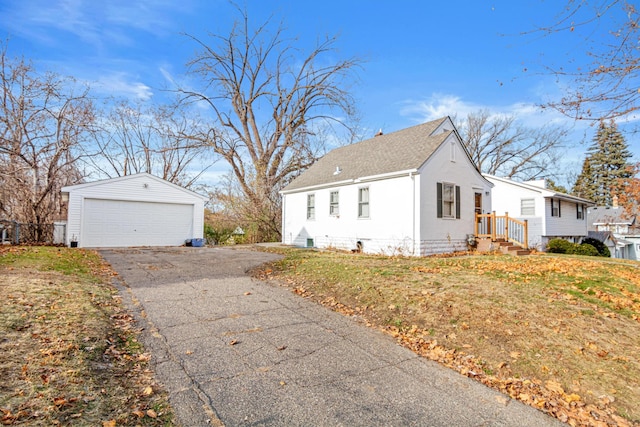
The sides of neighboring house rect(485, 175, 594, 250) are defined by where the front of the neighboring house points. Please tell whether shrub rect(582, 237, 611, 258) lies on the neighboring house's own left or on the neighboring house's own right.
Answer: on the neighboring house's own left

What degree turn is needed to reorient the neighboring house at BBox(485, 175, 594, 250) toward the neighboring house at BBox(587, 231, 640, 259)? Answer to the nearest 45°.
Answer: approximately 135° to its left

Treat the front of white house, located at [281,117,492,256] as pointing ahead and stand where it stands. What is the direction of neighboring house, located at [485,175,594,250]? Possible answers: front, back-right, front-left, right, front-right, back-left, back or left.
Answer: left

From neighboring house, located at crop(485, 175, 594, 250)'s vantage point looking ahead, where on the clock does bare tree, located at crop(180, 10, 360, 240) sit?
The bare tree is roughly at 4 o'clock from the neighboring house.

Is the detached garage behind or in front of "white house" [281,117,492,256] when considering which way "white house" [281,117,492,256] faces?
behind

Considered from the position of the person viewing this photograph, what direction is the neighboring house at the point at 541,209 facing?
facing the viewer and to the right of the viewer

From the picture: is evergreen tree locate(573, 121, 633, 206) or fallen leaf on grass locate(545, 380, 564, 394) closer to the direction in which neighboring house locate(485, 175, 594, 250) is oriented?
the fallen leaf on grass

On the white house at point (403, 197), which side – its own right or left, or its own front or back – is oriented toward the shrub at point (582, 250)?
left

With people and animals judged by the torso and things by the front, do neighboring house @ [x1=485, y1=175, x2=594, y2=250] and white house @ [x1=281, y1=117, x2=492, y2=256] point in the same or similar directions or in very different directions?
same or similar directions

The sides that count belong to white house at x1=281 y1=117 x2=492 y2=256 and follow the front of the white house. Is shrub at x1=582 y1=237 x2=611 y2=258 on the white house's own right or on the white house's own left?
on the white house's own left
